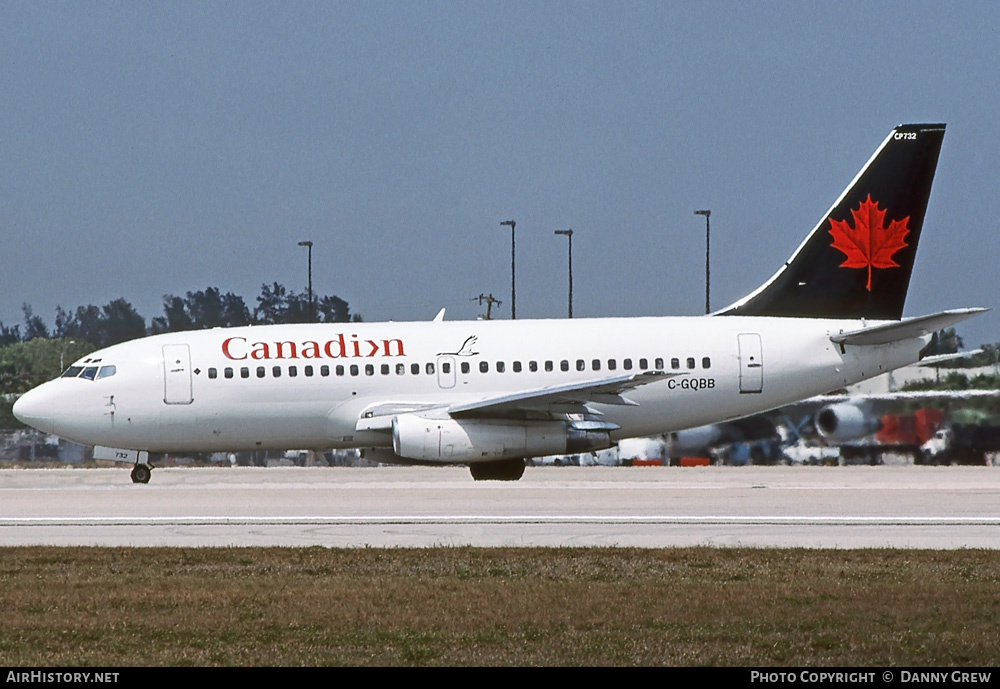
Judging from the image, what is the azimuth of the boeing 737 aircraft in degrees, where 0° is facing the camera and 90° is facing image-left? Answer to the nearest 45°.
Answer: approximately 90°
